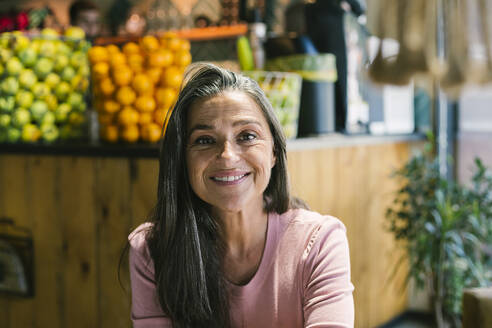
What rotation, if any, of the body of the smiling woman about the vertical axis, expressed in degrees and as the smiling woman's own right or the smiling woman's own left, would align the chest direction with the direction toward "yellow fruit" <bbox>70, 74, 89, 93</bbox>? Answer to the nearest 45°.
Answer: approximately 135° to the smiling woman's own right

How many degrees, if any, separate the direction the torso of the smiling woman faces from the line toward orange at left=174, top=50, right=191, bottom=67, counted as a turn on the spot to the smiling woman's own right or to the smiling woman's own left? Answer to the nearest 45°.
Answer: approximately 180°

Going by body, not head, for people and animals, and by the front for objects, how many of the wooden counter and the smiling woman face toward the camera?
2

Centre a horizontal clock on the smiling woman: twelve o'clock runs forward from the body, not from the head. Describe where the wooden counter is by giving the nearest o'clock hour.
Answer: The wooden counter is roughly at 5 o'clock from the smiling woman.

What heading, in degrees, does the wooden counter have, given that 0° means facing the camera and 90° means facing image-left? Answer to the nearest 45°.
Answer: approximately 0°

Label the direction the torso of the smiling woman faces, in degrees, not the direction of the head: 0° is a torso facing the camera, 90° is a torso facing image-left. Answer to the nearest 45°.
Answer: approximately 0°

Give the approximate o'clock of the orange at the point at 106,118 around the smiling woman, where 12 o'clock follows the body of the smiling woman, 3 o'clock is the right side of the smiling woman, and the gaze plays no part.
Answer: The orange is roughly at 5 o'clock from the smiling woman.
